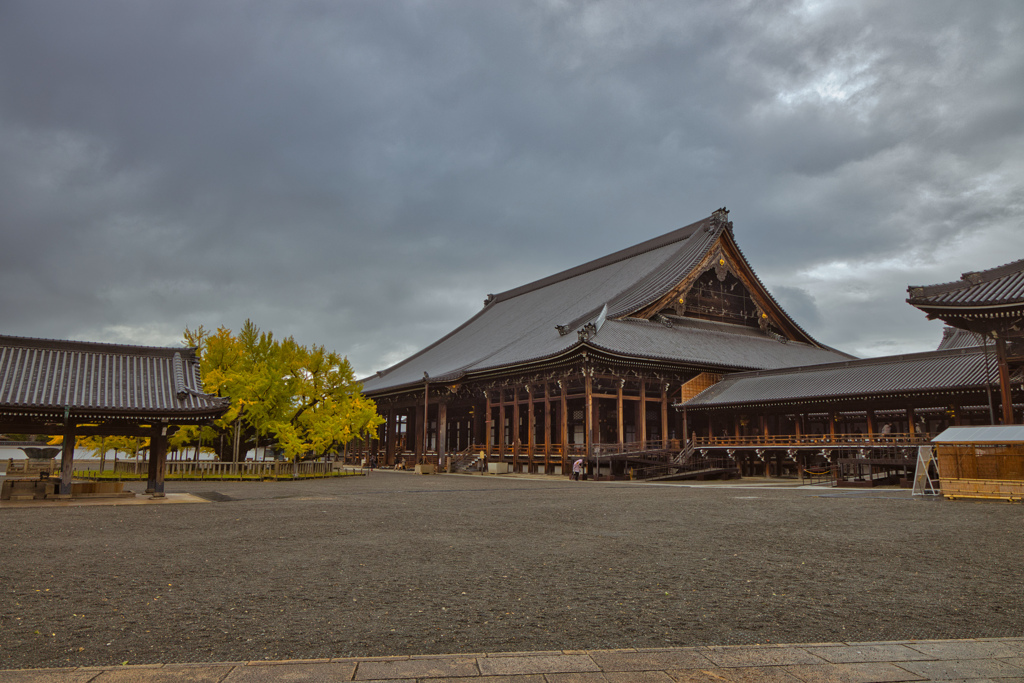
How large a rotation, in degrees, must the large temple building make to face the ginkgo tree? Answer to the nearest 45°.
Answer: approximately 45° to its right

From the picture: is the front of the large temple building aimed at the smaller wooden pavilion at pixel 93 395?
yes

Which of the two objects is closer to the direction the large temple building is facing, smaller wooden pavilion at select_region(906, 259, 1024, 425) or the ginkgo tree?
the ginkgo tree

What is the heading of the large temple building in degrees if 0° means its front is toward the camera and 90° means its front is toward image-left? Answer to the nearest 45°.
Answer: approximately 45°

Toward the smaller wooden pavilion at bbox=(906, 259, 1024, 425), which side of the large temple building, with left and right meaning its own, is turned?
left
